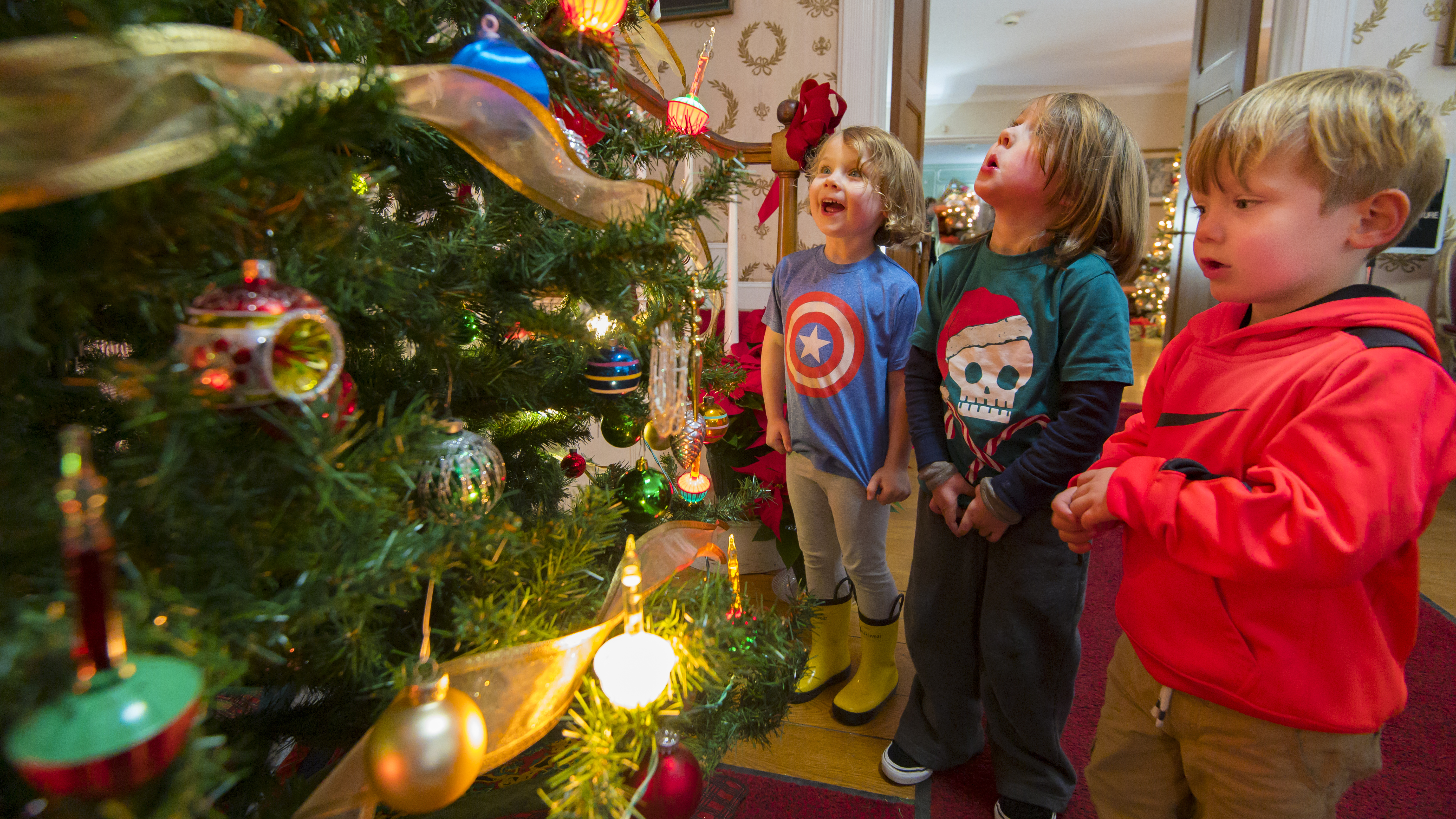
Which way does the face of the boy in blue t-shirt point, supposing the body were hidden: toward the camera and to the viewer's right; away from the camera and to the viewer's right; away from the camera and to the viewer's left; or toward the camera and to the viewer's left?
toward the camera and to the viewer's left

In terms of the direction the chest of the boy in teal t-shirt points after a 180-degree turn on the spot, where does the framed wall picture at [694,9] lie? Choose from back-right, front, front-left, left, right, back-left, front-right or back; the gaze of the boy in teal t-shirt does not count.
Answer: left

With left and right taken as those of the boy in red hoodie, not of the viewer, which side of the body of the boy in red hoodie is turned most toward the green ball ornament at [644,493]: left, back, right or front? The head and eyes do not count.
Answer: front

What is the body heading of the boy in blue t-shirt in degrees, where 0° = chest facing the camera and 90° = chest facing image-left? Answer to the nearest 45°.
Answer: approximately 45°

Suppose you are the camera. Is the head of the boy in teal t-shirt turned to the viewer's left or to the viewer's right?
to the viewer's left

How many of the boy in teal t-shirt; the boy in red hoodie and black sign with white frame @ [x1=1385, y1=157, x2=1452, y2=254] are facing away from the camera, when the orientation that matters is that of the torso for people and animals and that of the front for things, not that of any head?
0

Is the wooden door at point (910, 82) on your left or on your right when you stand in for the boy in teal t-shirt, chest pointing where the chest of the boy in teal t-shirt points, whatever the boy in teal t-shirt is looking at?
on your right

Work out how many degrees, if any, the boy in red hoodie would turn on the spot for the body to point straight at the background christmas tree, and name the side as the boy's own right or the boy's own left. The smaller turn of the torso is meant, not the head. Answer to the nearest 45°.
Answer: approximately 135° to the boy's own right

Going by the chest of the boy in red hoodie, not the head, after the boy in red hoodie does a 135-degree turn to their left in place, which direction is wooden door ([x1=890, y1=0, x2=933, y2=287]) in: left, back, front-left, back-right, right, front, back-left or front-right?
back-left

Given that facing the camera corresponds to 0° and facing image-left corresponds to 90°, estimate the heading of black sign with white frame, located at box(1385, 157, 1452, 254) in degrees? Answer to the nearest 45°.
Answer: approximately 0°

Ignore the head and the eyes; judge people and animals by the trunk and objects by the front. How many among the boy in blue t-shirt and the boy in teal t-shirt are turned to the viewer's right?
0

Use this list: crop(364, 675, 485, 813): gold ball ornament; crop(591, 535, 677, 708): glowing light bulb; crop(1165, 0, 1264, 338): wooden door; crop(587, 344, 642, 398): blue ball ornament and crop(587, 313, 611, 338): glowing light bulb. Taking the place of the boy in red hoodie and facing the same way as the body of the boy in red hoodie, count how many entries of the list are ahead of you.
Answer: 4
